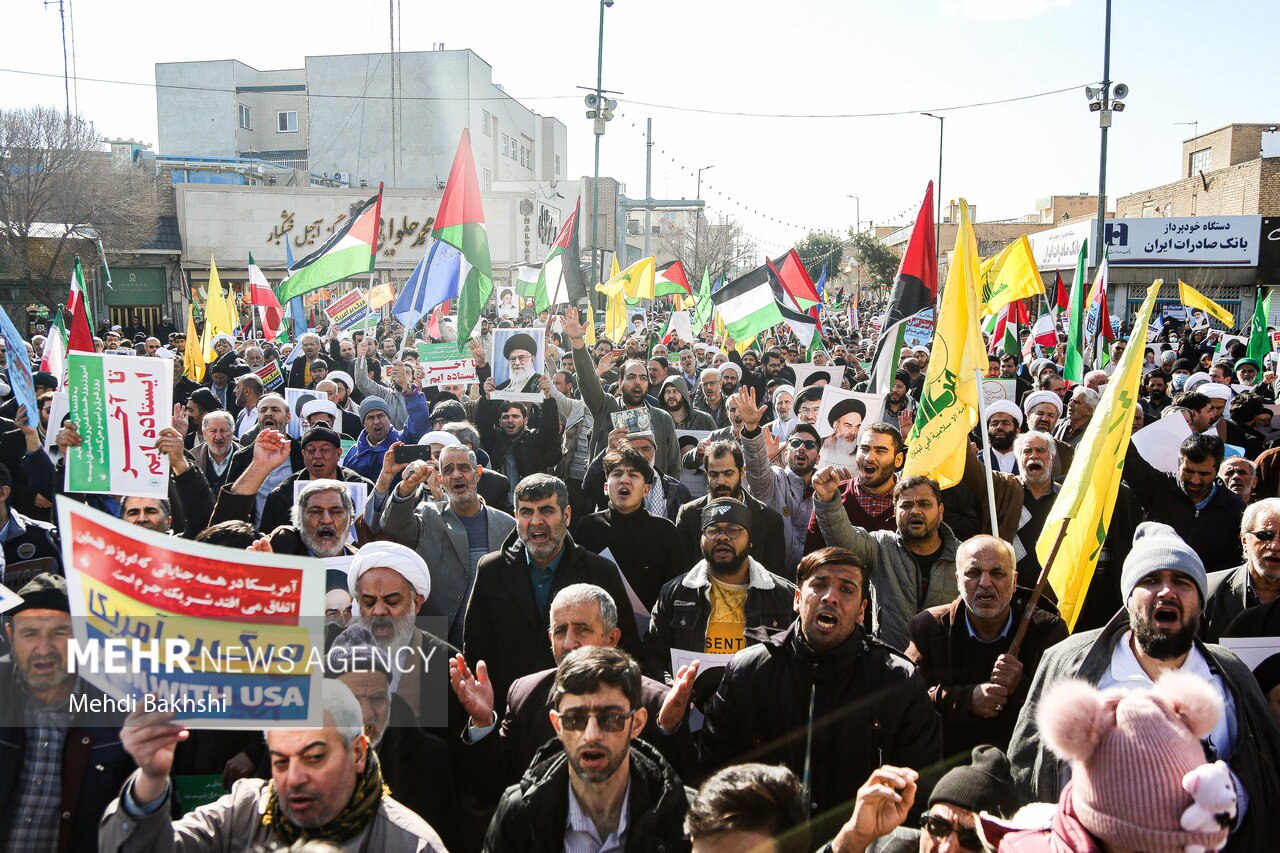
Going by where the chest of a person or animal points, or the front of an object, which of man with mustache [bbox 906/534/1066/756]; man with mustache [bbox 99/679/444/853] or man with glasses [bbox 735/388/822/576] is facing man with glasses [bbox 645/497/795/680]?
man with glasses [bbox 735/388/822/576]

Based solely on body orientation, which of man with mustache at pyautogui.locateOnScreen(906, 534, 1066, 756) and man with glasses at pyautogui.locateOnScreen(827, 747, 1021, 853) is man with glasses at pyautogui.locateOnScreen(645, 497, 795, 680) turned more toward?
the man with glasses

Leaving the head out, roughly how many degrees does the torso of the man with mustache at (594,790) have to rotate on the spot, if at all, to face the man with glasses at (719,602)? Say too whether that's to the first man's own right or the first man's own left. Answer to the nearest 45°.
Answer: approximately 180°

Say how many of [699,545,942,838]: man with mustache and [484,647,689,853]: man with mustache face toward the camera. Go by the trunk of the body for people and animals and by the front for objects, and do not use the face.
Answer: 2

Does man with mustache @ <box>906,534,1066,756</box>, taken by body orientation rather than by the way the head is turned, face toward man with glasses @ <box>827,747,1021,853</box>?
yes

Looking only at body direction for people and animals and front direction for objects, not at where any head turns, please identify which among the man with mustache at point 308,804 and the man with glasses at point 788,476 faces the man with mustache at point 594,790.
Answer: the man with glasses

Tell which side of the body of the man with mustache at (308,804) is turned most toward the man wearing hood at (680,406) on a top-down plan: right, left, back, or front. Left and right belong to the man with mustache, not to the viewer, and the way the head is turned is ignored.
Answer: back

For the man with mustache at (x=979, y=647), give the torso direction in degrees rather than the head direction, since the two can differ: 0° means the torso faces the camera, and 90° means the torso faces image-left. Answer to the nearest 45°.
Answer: approximately 0°
